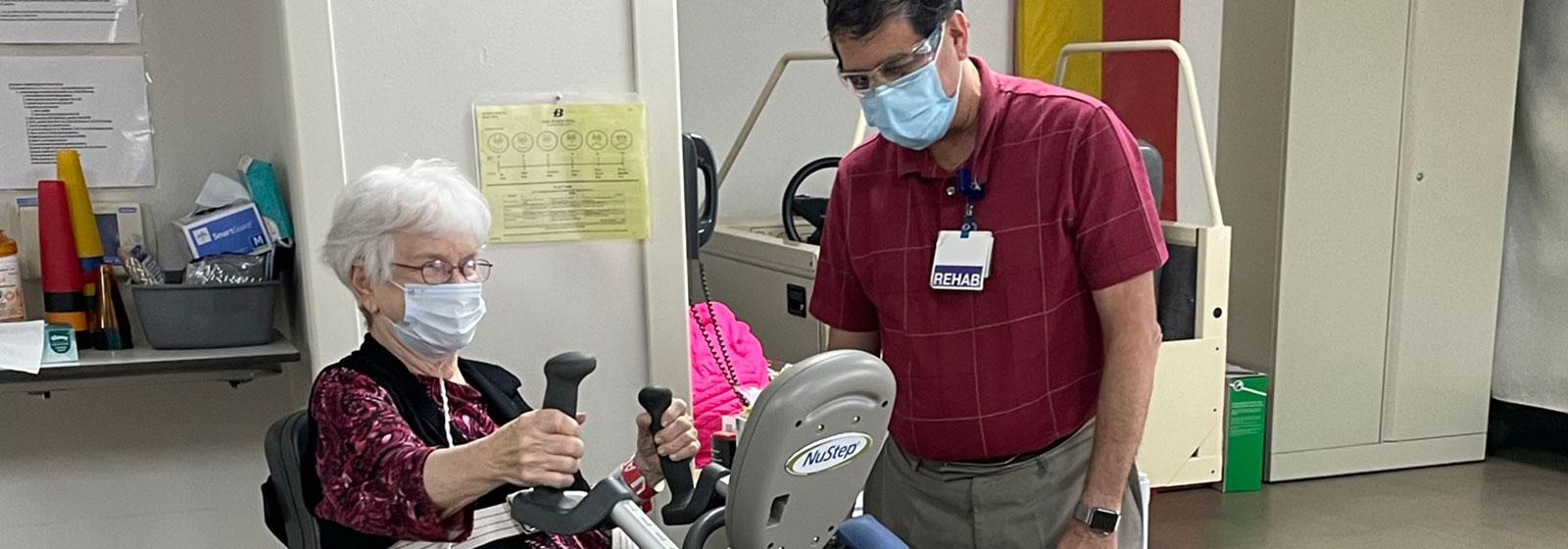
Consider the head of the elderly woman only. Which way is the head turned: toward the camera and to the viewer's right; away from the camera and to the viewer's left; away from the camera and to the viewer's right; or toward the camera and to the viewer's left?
toward the camera and to the viewer's right

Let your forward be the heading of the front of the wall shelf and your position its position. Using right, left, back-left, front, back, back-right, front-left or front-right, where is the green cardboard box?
left

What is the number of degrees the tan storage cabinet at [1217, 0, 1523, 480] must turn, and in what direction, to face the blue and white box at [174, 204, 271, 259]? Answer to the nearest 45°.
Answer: approximately 90° to its right

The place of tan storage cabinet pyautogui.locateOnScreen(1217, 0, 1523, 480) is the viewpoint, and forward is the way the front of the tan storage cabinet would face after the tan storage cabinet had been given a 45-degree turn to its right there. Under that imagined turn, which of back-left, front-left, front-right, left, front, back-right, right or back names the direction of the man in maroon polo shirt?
front

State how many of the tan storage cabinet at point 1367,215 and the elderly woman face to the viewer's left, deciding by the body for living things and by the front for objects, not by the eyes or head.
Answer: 0

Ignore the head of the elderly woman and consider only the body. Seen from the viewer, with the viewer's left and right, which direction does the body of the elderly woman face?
facing the viewer and to the right of the viewer

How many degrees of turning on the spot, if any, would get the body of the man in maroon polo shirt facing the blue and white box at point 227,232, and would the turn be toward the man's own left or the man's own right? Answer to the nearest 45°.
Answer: approximately 45° to the man's own right

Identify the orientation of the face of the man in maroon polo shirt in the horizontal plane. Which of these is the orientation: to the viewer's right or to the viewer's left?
to the viewer's left

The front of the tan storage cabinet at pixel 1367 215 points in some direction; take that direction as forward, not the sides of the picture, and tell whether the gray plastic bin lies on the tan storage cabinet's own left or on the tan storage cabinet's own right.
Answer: on the tan storage cabinet's own right

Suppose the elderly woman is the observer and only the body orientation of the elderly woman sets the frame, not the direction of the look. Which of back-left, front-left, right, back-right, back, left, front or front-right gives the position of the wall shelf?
back

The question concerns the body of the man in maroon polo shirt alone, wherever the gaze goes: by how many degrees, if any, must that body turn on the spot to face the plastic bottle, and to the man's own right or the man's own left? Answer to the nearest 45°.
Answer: approximately 45° to the man's own right

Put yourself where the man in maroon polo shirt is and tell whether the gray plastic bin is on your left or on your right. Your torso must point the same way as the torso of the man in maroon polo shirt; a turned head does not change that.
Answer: on your right

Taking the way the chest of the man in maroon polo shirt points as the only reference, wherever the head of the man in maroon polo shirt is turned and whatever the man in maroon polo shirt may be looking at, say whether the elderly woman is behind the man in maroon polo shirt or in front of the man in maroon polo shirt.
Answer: in front

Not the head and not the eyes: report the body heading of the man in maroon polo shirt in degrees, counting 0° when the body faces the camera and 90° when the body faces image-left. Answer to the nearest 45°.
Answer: approximately 45°
